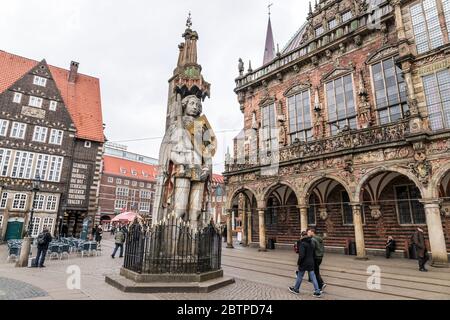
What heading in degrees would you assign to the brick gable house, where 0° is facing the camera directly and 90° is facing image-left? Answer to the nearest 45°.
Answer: approximately 315°

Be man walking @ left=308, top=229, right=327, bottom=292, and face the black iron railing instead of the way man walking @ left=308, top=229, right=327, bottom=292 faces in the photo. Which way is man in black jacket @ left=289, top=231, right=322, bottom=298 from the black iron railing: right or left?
left

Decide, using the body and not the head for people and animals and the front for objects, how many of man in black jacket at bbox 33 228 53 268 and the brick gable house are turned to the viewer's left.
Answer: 0

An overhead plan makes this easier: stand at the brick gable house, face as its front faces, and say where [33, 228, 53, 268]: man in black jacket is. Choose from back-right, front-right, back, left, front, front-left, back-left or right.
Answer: front-right

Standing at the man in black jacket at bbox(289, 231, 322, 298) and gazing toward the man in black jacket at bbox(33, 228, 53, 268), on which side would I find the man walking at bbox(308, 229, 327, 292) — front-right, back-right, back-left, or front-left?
back-right

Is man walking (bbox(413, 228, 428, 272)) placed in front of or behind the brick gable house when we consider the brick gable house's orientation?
in front

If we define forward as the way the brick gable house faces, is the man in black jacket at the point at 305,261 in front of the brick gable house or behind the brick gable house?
in front
